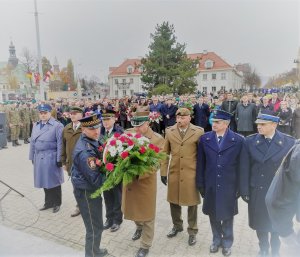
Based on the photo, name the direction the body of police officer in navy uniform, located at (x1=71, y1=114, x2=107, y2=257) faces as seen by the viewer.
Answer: to the viewer's right

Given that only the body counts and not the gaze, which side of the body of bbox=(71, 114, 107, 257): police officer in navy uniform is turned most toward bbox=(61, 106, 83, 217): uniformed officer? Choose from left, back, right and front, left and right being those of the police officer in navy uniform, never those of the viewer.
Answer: left

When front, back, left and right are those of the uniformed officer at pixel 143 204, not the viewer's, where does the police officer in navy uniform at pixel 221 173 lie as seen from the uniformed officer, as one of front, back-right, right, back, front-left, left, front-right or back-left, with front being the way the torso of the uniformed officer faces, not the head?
back-left

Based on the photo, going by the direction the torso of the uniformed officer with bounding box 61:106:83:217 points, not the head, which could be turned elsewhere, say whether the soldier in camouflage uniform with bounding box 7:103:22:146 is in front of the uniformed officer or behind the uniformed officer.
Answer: behind

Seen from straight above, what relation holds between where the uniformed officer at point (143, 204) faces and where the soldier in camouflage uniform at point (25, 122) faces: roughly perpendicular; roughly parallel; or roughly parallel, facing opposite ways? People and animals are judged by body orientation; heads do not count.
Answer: roughly perpendicular

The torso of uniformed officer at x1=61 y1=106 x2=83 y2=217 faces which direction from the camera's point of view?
toward the camera

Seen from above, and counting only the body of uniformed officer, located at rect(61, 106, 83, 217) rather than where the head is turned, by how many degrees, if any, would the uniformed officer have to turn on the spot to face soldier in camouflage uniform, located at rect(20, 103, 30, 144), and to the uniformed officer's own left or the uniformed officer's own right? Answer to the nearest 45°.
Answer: approximately 180°

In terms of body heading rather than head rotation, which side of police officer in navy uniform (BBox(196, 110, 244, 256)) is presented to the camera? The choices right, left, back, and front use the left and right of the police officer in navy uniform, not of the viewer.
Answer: front

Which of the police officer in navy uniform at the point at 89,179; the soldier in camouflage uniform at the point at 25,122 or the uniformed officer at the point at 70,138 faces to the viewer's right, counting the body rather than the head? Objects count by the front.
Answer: the police officer in navy uniform

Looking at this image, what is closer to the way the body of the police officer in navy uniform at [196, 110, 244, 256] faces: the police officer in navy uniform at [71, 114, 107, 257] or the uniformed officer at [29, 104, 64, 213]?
the police officer in navy uniform

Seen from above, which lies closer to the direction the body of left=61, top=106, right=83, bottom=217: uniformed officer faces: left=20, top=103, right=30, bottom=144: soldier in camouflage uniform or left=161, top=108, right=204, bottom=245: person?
the person
